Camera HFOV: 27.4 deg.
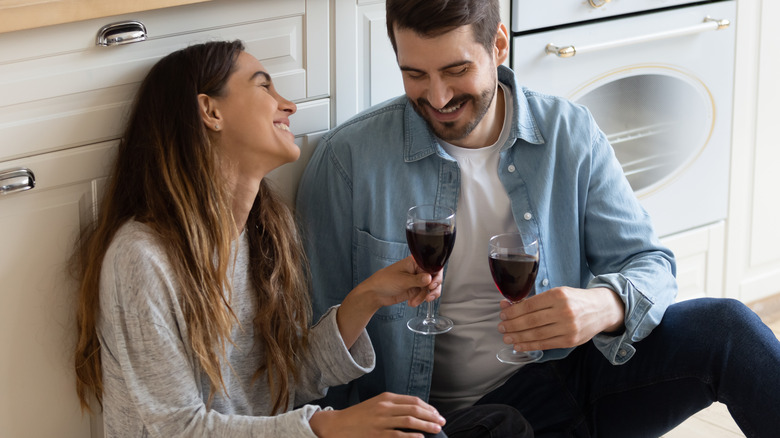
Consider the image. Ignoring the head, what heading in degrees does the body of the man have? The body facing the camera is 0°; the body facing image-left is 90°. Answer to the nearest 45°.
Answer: approximately 0°

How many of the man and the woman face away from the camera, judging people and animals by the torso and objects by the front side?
0

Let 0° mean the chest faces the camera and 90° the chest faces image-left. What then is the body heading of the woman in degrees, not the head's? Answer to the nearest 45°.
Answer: approximately 315°

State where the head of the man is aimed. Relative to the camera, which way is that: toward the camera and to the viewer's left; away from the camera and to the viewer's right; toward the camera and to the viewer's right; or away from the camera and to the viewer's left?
toward the camera and to the viewer's left

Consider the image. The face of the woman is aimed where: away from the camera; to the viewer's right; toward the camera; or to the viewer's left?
to the viewer's right
